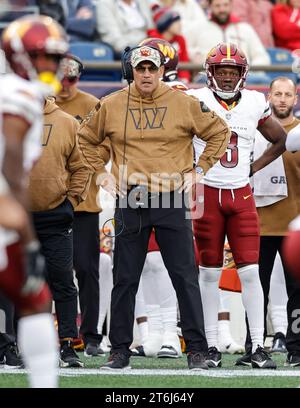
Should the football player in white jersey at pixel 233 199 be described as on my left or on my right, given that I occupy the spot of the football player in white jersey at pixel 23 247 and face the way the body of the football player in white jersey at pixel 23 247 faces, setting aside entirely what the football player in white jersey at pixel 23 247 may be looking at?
on my left

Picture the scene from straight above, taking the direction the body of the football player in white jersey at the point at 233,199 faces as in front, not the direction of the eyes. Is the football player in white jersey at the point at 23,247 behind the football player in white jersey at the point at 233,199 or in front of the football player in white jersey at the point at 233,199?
in front

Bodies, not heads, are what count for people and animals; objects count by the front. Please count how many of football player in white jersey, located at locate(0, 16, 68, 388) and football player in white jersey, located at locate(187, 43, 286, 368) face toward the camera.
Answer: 1

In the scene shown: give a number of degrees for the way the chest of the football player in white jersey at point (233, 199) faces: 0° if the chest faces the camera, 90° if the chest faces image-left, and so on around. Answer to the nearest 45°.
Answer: approximately 0°

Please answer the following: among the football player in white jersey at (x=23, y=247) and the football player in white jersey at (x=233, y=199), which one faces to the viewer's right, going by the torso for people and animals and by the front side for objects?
the football player in white jersey at (x=23, y=247)

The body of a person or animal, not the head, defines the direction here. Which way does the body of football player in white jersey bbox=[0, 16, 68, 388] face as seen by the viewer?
to the viewer's right

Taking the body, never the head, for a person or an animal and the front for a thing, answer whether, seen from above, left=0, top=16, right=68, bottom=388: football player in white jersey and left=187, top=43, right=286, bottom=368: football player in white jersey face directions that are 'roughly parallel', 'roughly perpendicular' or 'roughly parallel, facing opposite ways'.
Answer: roughly perpendicular
